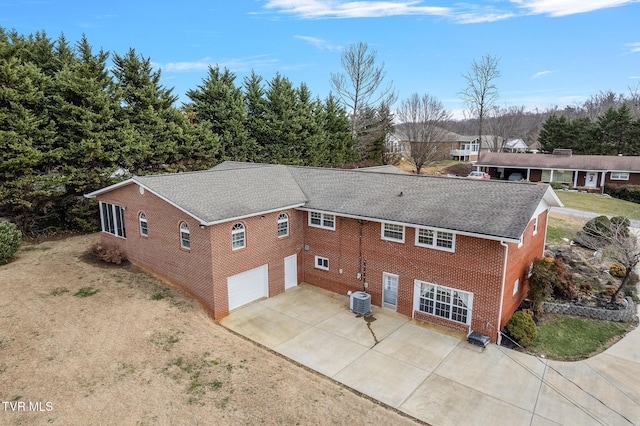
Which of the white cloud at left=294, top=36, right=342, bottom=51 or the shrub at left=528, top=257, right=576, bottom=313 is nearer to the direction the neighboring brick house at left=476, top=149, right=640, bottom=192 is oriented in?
the shrub

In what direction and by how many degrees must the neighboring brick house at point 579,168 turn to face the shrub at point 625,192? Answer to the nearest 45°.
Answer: approximately 45° to its left

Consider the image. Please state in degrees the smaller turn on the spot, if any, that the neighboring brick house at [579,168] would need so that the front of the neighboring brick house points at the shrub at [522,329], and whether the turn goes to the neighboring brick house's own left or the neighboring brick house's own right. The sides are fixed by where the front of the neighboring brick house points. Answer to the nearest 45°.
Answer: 0° — it already faces it

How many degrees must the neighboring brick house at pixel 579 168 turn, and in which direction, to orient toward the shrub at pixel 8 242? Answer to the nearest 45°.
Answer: approximately 45° to its right

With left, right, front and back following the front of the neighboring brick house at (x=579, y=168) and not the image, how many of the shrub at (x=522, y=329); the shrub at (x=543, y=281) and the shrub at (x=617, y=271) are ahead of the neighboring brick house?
3

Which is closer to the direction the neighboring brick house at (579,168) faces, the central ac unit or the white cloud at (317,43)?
the central ac unit

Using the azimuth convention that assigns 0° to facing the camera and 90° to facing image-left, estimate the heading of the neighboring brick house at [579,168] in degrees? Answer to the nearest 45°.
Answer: approximately 0°

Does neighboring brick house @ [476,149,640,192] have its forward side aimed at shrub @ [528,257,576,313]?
yes

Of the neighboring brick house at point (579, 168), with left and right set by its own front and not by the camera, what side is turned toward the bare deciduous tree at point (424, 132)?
right

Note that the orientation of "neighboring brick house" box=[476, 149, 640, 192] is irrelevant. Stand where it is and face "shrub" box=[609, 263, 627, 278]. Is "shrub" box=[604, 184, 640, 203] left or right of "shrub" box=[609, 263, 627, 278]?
left
